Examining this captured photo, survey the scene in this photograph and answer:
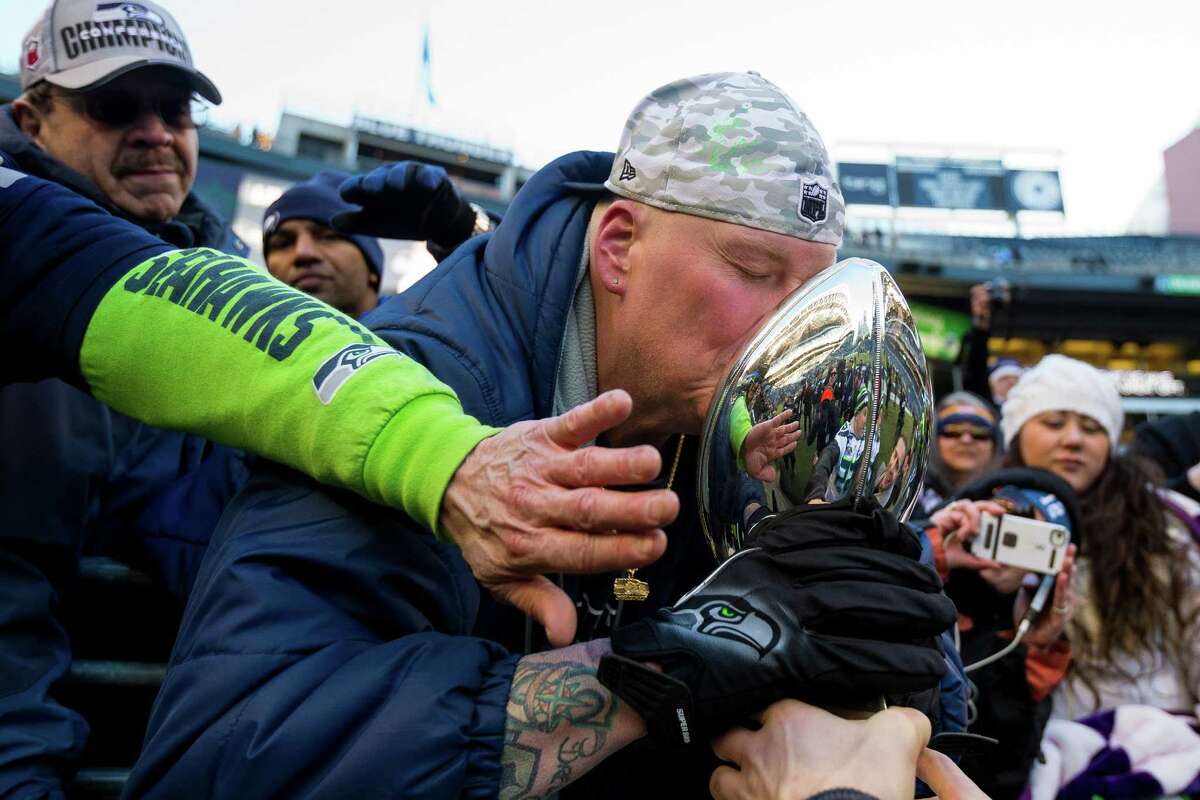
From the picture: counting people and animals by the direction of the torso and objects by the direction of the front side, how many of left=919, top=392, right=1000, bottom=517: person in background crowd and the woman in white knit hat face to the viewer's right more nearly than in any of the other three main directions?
0

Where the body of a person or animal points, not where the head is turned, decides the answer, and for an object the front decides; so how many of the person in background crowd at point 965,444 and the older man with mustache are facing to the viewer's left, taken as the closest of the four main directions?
0

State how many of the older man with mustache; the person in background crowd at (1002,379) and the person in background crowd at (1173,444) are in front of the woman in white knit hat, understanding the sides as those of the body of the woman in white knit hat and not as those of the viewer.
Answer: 1

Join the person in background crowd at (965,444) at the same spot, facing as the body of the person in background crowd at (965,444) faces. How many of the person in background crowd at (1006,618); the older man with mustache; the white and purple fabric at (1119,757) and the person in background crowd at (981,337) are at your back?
1

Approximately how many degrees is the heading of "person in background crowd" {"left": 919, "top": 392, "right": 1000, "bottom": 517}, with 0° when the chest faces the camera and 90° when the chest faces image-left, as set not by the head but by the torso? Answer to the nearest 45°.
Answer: approximately 0°

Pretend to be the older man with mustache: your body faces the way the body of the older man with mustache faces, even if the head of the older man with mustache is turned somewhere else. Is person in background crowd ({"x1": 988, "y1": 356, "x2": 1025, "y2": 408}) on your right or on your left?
on your left

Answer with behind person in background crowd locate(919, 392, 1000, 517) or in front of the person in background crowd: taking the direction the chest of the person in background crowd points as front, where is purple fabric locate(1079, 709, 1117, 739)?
in front

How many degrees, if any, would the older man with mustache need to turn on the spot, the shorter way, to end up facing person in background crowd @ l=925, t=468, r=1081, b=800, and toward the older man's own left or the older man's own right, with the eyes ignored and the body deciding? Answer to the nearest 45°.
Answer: approximately 45° to the older man's own left

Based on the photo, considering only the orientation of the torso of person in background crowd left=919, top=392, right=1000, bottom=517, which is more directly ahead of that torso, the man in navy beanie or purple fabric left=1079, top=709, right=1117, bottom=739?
the purple fabric

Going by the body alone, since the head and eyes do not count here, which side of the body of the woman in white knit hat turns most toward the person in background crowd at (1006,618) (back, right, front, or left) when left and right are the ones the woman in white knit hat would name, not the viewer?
front
